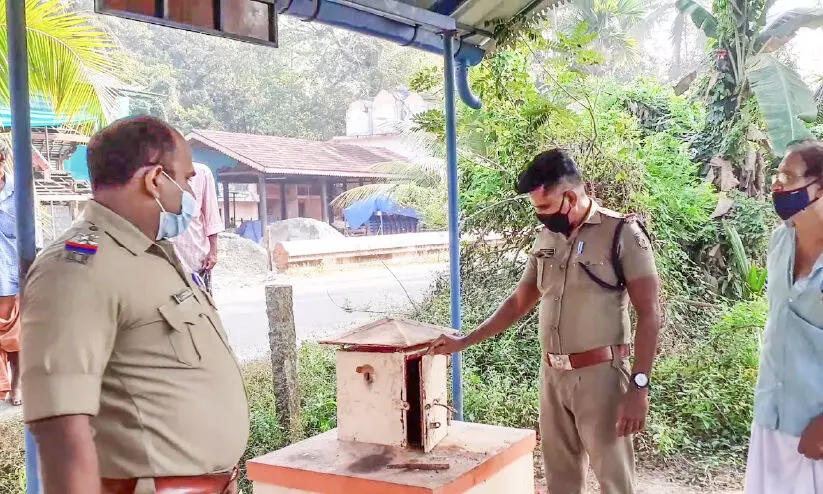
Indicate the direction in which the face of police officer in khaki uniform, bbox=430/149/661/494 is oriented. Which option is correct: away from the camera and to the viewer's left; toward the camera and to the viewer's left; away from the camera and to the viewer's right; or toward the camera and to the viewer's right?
toward the camera and to the viewer's left

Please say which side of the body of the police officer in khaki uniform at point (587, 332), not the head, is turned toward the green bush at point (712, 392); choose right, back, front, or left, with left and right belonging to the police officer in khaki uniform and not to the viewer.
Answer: back

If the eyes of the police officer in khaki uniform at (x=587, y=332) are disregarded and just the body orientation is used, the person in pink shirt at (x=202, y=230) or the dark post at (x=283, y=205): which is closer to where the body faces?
the person in pink shirt

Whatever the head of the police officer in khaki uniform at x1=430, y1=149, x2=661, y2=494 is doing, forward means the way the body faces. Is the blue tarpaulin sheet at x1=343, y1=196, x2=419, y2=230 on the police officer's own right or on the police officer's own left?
on the police officer's own right

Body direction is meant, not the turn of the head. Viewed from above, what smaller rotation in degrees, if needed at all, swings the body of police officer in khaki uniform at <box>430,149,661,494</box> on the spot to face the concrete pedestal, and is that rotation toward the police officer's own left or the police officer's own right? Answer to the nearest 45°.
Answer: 0° — they already face it

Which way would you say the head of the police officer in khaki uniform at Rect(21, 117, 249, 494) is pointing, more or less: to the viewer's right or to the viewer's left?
to the viewer's right

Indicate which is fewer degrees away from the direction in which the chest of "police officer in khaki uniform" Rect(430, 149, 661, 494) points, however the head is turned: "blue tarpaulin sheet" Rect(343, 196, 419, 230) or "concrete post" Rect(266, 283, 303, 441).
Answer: the concrete post

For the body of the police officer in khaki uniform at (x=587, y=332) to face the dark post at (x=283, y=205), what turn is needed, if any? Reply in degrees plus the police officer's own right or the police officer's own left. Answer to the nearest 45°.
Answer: approximately 90° to the police officer's own right

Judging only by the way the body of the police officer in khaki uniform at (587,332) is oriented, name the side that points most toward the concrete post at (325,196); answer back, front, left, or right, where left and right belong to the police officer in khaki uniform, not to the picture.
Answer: right

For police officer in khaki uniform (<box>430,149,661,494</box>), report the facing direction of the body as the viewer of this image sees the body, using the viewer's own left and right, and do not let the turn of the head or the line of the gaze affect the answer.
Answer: facing the viewer and to the left of the viewer

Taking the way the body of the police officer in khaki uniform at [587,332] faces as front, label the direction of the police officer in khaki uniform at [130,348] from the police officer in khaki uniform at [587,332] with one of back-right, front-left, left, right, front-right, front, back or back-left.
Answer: front

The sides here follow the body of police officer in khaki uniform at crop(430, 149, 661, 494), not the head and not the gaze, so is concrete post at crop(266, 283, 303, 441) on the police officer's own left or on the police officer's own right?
on the police officer's own right

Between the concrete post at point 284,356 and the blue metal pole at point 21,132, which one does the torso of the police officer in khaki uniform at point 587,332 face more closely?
the blue metal pole

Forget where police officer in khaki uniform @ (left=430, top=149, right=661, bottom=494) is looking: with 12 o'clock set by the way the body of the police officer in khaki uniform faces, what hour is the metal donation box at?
The metal donation box is roughly at 1 o'clock from the police officer in khaki uniform.
